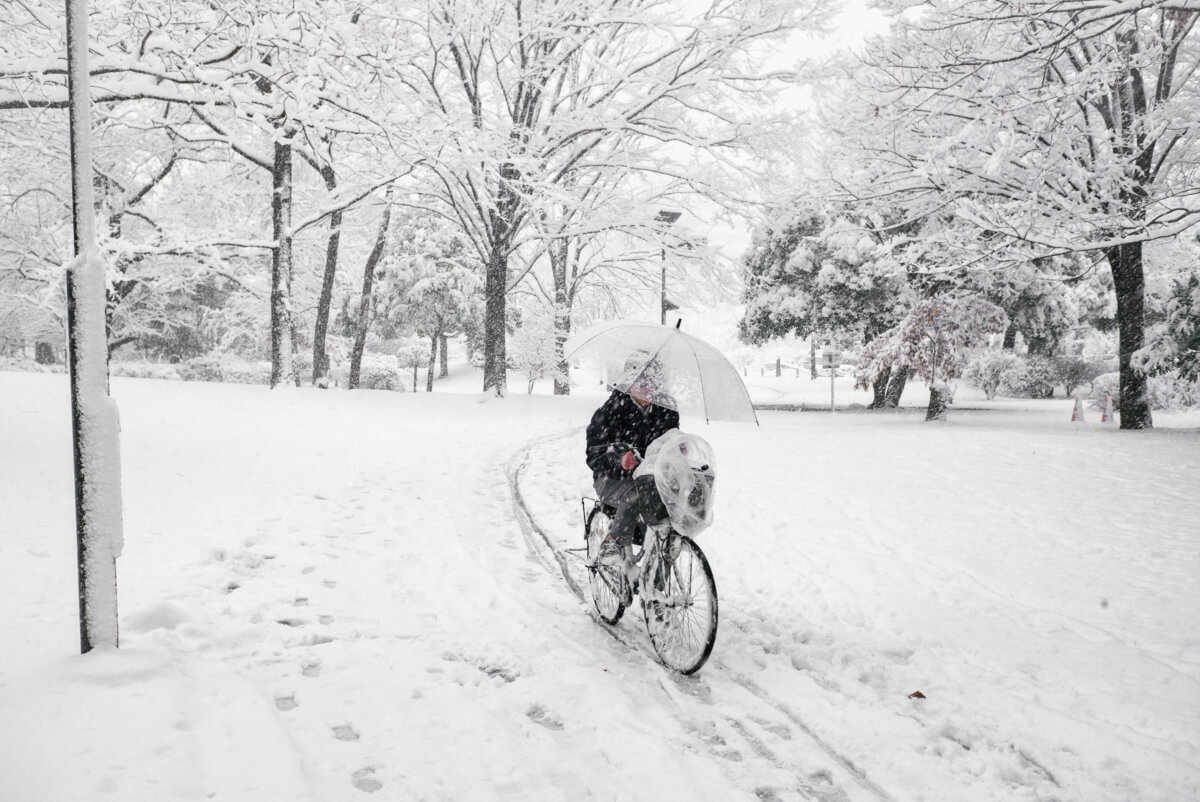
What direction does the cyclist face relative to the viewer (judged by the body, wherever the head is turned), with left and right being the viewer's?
facing the viewer and to the right of the viewer

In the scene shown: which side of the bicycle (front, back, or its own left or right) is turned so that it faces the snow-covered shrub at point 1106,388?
left

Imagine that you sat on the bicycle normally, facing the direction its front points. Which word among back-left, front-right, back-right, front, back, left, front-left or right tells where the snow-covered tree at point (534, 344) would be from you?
back-left

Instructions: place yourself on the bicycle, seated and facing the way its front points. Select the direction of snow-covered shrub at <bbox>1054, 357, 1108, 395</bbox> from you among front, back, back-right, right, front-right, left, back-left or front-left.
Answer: left

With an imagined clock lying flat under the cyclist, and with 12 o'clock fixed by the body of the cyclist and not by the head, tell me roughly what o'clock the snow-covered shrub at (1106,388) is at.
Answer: The snow-covered shrub is roughly at 9 o'clock from the cyclist.

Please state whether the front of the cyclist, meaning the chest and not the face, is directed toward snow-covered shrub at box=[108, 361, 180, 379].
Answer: no

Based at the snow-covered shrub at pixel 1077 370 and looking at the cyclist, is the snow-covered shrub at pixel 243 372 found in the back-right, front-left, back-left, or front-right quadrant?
front-right

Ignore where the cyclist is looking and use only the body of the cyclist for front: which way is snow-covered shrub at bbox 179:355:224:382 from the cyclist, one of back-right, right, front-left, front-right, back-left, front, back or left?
back

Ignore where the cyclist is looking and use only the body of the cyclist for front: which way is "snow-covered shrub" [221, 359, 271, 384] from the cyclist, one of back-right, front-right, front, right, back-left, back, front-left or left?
back

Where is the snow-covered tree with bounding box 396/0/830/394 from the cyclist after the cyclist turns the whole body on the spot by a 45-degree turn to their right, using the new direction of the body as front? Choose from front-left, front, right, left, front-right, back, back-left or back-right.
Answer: back

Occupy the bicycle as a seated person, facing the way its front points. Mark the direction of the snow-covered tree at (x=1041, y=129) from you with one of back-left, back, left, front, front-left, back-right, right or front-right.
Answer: left

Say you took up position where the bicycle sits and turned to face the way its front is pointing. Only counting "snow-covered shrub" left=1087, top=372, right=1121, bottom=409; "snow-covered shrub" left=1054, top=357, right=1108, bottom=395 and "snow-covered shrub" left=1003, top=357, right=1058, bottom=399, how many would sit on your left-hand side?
3

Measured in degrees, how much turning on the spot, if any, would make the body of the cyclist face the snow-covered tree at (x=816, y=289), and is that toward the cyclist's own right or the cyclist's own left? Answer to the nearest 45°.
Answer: approximately 135° to the cyclist's own left

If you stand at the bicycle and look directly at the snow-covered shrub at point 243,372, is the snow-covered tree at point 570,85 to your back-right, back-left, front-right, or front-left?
front-right

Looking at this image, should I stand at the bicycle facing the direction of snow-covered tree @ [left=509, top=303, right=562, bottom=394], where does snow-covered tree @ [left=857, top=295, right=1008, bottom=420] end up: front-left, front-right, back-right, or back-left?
front-right

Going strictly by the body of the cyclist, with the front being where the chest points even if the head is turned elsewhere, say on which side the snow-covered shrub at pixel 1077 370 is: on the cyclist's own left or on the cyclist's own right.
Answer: on the cyclist's own left

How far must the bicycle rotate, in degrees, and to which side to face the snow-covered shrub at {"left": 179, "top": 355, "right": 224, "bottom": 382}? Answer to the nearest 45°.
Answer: approximately 180°

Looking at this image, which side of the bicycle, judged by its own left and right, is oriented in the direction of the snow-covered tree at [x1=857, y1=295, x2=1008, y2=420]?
left
